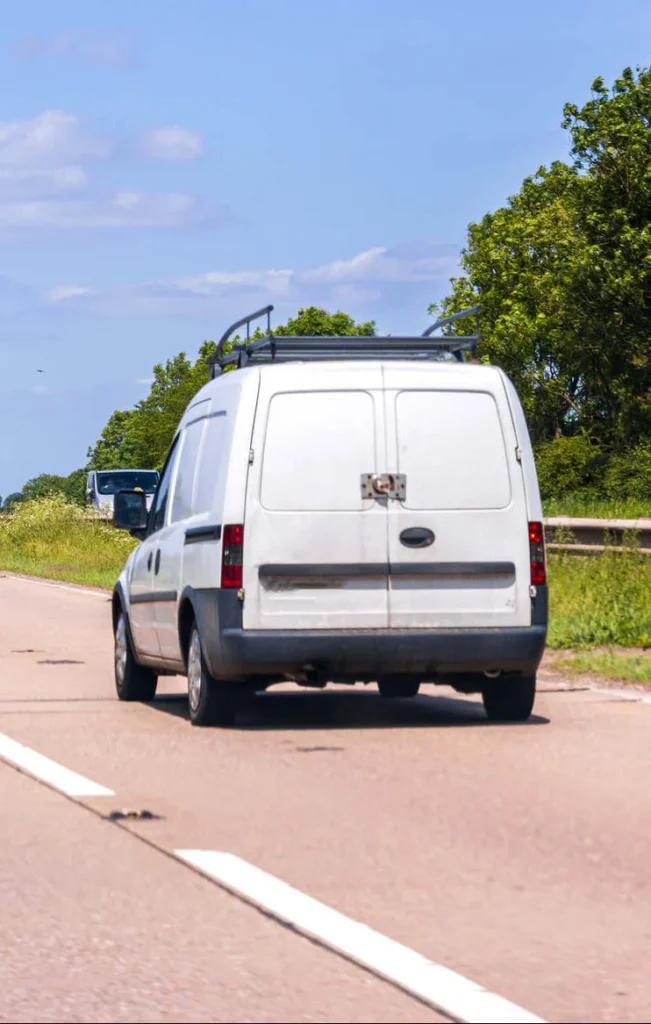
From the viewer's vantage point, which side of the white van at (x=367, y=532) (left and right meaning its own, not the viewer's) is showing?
back
